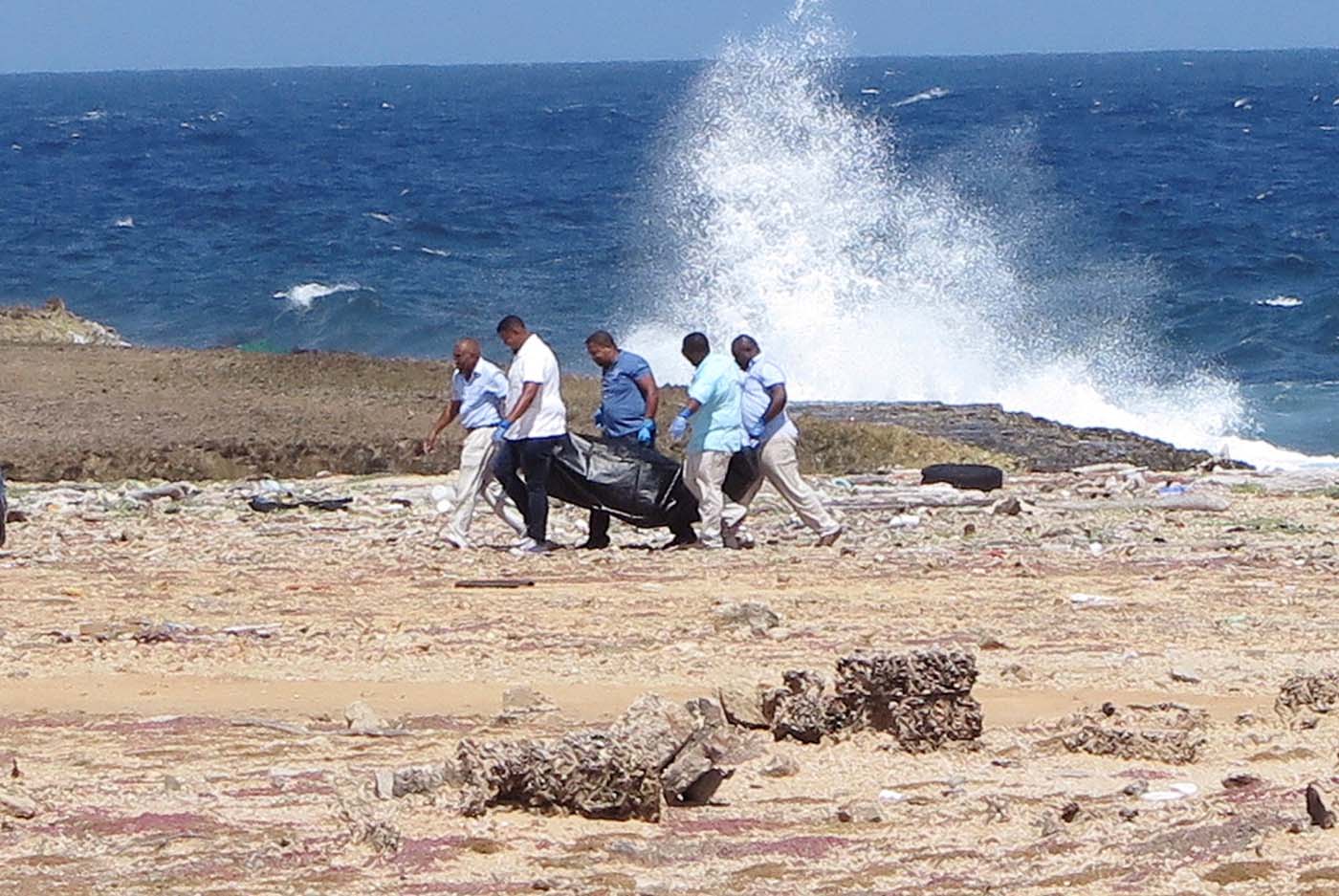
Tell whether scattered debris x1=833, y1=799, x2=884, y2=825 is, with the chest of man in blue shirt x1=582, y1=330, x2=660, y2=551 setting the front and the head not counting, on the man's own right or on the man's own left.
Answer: on the man's own left

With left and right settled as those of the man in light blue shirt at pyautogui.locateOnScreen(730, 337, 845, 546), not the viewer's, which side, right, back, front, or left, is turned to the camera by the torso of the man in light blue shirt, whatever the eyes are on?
left

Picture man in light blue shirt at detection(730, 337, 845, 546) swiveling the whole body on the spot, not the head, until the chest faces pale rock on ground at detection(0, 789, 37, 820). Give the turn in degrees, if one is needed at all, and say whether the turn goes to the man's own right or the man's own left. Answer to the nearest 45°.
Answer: approximately 90° to the man's own left

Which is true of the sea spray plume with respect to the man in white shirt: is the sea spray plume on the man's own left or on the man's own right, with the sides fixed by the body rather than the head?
on the man's own right

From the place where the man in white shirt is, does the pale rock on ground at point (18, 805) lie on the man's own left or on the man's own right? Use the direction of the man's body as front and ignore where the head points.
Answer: on the man's own left

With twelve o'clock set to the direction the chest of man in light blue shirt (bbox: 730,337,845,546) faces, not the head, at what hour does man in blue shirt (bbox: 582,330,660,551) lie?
The man in blue shirt is roughly at 12 o'clock from the man in light blue shirt.

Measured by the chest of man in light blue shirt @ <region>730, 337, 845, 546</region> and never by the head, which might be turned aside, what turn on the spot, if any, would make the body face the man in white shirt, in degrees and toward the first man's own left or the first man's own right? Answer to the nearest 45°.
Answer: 0° — they already face them

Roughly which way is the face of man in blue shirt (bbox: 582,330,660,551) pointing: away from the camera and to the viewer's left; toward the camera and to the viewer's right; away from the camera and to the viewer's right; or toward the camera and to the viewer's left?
toward the camera and to the viewer's left

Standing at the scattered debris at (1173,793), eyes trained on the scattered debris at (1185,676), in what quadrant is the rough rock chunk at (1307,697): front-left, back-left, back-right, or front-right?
front-right

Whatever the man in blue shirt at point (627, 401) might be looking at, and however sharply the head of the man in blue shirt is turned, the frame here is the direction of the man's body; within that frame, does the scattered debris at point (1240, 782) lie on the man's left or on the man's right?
on the man's left

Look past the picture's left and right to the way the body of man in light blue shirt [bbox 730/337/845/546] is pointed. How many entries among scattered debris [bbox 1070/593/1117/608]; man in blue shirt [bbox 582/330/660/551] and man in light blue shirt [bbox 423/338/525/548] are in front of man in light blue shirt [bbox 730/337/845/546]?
2

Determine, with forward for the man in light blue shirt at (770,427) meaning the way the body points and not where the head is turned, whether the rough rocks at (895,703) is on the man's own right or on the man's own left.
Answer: on the man's own left

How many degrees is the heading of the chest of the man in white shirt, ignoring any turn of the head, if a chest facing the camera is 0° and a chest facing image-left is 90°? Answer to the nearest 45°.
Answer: approximately 90°

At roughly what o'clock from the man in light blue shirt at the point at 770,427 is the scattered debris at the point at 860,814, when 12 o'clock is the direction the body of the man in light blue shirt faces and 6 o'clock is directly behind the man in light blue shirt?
The scattered debris is roughly at 9 o'clock from the man in light blue shirt.

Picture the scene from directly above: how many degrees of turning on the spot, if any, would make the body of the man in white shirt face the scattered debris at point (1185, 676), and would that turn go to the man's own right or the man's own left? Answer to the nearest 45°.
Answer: approximately 135° to the man's own left

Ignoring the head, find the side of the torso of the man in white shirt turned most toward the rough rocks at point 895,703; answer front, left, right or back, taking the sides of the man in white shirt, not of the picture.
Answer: left

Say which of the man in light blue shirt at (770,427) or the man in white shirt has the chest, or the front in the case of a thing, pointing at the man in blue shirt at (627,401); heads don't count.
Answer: the man in light blue shirt

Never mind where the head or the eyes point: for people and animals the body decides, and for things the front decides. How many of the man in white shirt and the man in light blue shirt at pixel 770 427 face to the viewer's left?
2

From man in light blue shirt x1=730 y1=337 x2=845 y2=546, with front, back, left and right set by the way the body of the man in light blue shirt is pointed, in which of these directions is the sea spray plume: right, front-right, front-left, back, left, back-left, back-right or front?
right
